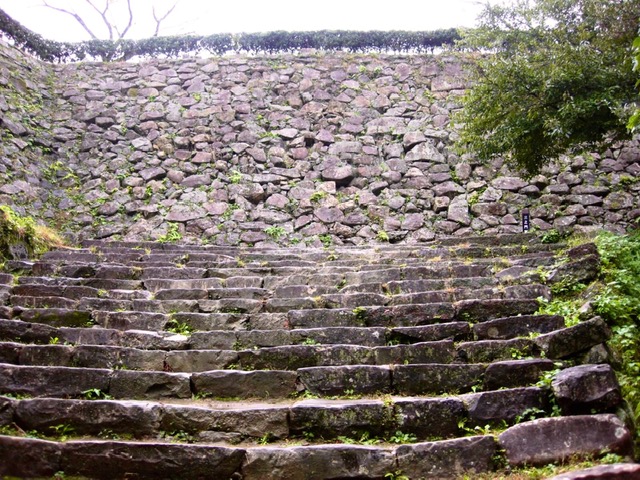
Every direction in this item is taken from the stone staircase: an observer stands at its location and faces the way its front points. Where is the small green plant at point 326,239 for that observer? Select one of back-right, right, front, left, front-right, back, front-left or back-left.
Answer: back

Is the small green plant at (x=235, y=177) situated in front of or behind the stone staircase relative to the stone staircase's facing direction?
behind

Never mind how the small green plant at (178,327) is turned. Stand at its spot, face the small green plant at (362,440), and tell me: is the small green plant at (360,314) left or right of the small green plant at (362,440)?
left

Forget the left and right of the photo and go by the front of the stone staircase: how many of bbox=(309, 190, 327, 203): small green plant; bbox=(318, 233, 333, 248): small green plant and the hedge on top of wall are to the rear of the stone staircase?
3

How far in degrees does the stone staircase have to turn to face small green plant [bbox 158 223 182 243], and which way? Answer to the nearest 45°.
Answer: approximately 180°

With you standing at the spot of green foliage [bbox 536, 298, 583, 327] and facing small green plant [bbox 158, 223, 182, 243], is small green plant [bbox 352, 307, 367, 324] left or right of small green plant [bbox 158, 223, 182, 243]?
left

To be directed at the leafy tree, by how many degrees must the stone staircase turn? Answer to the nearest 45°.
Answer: approximately 135° to its left

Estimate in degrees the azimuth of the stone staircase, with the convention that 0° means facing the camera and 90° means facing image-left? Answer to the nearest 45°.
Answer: approximately 0°

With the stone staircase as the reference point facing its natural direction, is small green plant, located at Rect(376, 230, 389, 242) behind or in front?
behind

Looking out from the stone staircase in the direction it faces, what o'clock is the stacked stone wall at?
The stacked stone wall is roughly at 6 o'clock from the stone staircase.

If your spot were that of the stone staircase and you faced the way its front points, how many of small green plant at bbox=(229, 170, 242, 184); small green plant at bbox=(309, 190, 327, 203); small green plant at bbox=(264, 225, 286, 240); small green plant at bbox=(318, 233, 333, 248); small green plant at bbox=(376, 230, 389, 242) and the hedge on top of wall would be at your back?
6

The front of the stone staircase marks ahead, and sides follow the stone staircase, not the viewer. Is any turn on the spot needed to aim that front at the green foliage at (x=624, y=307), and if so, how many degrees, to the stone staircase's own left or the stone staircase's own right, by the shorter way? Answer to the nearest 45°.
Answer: approximately 90° to the stone staircase's own left

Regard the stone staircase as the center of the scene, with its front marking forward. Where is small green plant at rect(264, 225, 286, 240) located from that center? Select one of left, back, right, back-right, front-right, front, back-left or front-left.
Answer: back
